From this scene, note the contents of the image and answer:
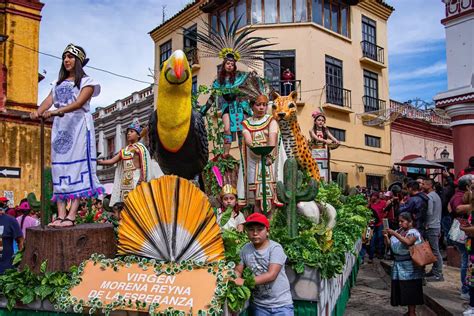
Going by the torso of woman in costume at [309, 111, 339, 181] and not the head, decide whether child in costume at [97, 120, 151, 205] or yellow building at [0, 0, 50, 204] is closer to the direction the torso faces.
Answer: the child in costume

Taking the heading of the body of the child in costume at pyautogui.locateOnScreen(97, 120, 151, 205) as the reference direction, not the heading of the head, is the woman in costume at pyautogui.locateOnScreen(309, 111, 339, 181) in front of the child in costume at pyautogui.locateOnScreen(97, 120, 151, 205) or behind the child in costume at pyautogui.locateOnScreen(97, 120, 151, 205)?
behind

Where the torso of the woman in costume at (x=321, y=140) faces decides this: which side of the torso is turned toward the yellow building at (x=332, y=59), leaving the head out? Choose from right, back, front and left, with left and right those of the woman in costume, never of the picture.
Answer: back

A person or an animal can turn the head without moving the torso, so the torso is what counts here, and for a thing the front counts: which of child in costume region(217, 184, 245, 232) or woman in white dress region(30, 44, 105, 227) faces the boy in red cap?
the child in costume

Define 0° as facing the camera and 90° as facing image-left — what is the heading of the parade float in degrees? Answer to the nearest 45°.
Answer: approximately 0°
